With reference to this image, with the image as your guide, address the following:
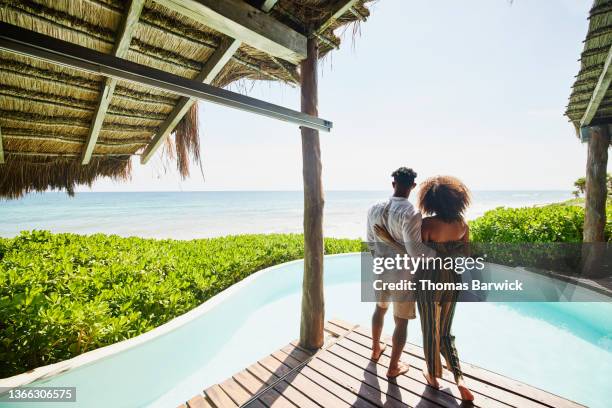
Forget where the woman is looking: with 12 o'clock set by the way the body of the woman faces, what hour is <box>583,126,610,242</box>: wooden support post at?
The wooden support post is roughly at 1 o'clock from the woman.

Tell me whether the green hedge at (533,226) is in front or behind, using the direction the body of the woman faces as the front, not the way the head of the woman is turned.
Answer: in front

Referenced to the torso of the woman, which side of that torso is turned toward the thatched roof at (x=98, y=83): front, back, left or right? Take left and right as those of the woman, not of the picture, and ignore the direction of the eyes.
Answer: left

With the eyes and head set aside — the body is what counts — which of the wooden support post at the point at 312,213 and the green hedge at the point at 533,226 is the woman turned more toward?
the green hedge

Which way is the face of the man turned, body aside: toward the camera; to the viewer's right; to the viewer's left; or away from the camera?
away from the camera

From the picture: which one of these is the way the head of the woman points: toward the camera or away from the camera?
away from the camera

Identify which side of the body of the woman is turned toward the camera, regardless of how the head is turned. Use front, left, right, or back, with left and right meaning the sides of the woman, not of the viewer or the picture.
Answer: back

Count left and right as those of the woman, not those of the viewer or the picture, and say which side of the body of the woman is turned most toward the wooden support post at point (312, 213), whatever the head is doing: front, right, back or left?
left
